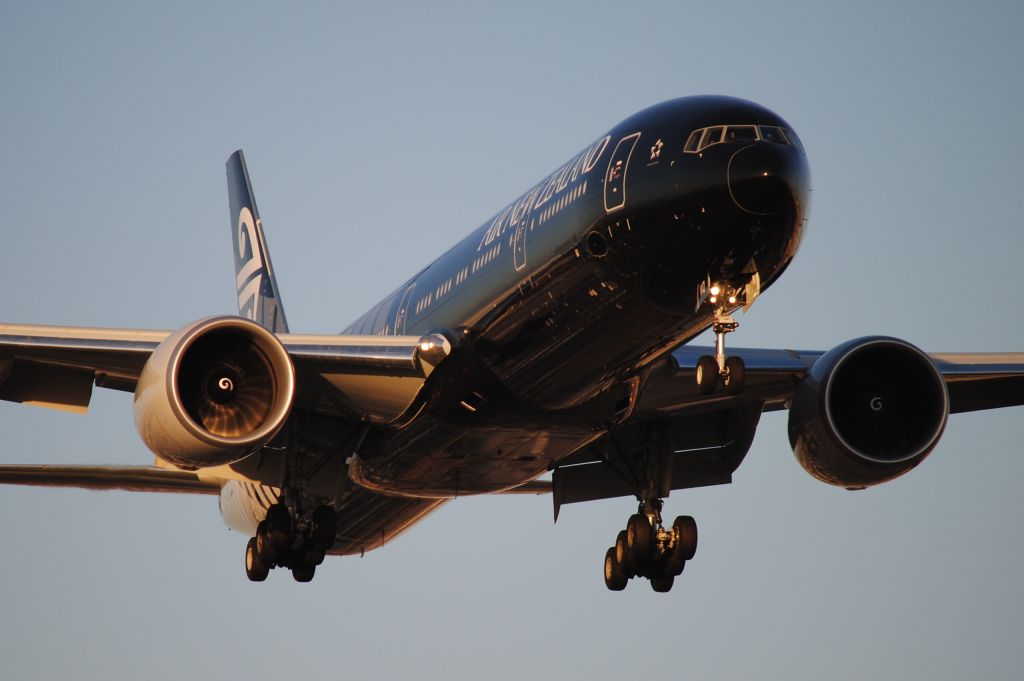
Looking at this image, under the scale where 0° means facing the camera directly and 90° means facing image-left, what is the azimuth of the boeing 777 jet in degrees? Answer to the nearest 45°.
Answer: approximately 0°
